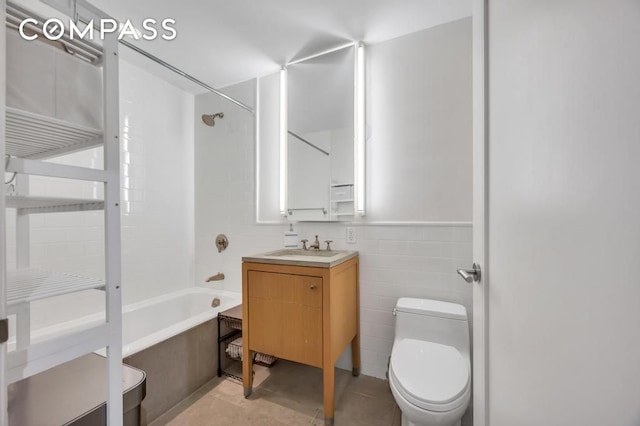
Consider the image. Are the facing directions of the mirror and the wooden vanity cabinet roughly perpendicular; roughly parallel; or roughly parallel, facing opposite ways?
roughly parallel

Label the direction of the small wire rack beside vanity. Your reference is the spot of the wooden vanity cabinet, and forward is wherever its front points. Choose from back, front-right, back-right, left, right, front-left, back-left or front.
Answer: right

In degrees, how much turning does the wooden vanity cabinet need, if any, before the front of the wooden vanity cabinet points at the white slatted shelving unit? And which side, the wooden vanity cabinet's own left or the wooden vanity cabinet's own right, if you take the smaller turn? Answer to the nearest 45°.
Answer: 0° — it already faces it

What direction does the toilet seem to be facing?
toward the camera

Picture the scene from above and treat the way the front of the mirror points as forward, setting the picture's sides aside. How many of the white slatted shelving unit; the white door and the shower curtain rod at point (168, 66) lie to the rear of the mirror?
0

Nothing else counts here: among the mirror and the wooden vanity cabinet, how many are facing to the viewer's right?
0

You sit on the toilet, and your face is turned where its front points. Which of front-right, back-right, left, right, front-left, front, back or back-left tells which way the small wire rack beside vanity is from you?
right

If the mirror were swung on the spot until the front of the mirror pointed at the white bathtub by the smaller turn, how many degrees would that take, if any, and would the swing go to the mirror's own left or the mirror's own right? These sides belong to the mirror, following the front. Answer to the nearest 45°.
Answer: approximately 45° to the mirror's own right

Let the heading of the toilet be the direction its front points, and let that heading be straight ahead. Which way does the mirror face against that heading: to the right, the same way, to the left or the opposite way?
the same way

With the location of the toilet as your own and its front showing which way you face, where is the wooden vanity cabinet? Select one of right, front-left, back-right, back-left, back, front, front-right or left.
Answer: right

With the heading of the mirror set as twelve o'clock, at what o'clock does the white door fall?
The white door is roughly at 10 o'clock from the mirror.

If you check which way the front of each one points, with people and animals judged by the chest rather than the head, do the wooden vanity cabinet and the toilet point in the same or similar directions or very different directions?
same or similar directions

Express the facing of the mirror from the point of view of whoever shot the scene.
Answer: facing the viewer and to the left of the viewer

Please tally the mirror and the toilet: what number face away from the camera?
0

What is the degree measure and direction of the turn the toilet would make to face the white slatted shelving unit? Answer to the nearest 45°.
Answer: approximately 45° to its right
